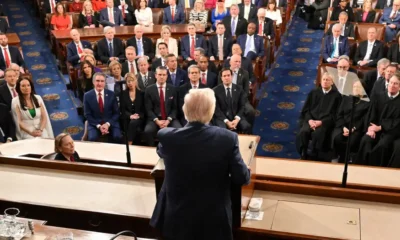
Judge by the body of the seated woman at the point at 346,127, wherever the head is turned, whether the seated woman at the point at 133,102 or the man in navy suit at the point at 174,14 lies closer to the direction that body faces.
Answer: the seated woman

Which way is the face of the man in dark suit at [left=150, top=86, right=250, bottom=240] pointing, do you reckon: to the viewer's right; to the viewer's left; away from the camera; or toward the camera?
away from the camera

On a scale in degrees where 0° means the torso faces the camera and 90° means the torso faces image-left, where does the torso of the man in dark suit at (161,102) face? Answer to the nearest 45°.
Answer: approximately 0°

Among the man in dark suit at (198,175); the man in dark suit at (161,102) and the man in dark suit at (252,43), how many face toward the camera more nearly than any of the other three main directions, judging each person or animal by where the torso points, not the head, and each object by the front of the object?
2

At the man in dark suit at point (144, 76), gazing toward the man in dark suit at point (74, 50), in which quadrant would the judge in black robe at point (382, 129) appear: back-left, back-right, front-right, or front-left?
back-right

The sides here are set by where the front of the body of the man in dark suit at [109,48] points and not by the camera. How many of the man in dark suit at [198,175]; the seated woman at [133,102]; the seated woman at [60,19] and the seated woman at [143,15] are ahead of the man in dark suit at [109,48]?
2

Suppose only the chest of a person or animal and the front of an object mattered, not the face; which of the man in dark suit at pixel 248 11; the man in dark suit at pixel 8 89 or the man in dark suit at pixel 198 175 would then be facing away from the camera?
the man in dark suit at pixel 198 175
